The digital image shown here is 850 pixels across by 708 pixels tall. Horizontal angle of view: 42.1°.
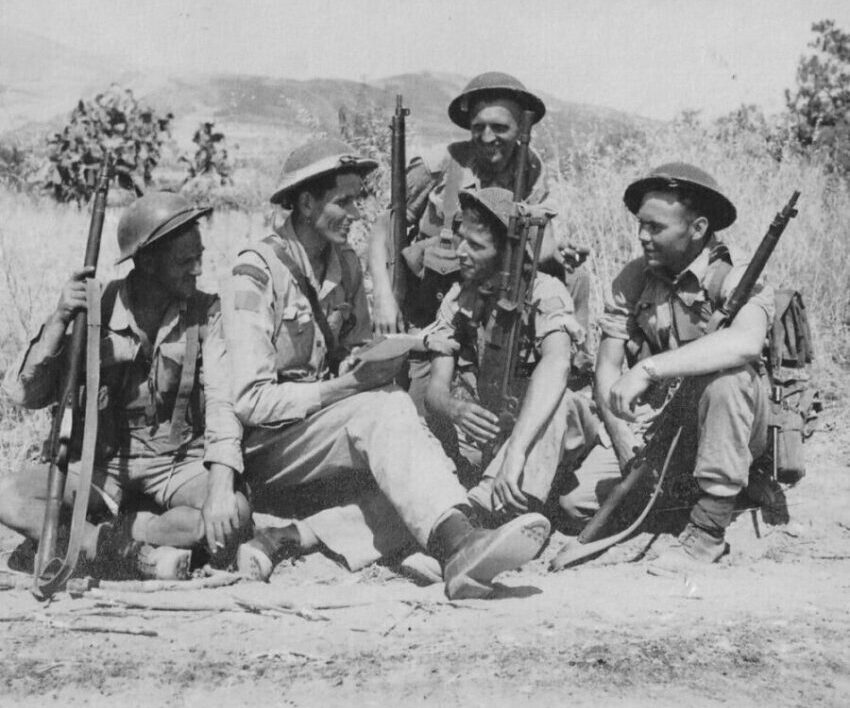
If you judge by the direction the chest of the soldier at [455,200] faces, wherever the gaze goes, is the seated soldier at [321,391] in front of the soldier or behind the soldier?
in front

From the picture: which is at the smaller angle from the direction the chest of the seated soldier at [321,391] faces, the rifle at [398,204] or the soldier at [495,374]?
the soldier

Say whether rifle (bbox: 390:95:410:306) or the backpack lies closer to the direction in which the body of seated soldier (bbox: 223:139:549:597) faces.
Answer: the backpack

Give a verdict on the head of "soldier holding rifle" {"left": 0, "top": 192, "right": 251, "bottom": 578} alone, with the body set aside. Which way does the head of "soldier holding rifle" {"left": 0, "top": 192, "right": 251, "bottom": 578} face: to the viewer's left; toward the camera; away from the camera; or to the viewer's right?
to the viewer's right

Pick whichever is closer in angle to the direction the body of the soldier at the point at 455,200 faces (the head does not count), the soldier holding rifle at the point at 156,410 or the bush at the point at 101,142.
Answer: the soldier holding rifle

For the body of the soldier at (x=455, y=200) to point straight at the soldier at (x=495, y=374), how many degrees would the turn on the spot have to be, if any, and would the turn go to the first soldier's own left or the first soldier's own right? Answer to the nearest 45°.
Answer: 0° — they already face them

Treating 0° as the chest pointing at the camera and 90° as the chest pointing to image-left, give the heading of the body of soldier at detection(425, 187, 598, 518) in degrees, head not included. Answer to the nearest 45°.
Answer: approximately 45°

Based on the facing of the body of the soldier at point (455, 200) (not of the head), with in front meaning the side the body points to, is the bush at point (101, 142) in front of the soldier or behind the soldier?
behind

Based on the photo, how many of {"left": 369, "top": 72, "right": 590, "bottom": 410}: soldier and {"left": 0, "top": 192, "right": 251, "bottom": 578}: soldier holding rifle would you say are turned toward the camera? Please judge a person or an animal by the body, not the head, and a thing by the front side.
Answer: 2

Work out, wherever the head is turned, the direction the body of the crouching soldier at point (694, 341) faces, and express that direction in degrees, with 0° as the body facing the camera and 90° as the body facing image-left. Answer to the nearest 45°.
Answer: approximately 45°

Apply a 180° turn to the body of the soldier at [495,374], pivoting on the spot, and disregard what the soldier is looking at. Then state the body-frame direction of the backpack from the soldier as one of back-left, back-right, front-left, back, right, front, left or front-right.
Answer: front-right

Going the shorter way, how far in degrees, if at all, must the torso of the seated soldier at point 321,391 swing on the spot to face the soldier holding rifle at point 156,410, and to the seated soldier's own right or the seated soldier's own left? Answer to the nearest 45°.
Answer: approximately 135° to the seated soldier's own right
